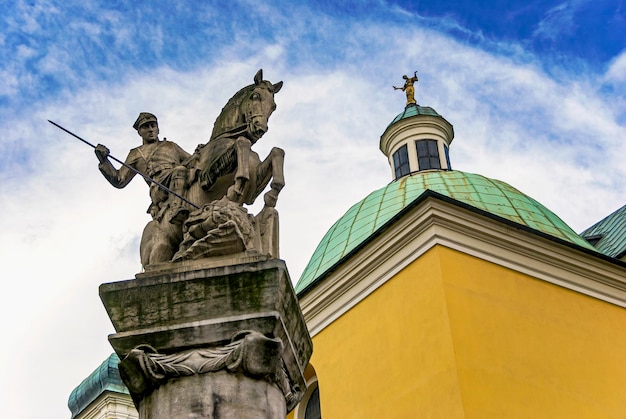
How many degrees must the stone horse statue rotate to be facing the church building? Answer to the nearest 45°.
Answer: approximately 90° to its left

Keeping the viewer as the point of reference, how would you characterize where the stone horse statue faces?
facing the viewer and to the right of the viewer
